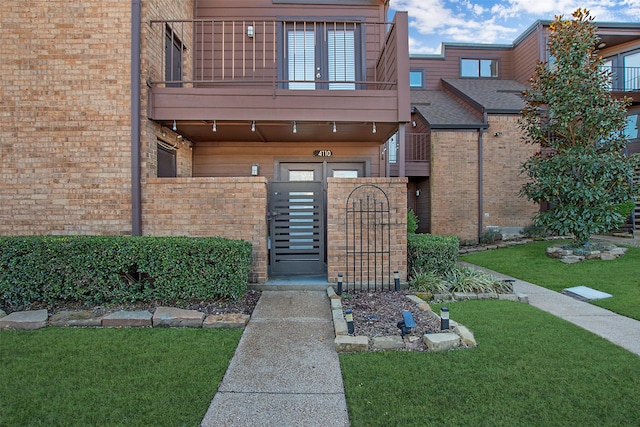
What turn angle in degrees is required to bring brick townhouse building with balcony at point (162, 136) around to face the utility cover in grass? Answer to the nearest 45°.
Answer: approximately 90° to its left

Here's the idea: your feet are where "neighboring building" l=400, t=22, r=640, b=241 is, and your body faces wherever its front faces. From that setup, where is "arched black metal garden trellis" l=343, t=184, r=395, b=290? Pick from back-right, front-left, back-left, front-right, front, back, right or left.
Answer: front

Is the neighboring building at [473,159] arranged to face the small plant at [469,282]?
yes

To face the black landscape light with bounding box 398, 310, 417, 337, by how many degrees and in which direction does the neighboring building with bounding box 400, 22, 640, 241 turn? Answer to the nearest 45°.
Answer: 0° — it already faces it

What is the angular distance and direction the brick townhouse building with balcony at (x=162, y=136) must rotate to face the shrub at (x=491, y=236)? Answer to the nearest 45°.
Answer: approximately 135° to its left

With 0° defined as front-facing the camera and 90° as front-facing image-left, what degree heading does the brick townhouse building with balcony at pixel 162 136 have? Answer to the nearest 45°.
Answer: approximately 0°

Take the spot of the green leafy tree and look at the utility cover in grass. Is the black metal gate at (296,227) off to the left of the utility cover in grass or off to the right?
right

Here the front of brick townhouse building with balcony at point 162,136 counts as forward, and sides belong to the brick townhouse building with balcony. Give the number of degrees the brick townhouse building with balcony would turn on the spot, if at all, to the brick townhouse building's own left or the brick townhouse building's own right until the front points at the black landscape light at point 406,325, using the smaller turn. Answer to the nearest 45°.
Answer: approximately 45° to the brick townhouse building's own left

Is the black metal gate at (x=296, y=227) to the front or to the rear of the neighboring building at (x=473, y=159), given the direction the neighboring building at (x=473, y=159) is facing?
to the front

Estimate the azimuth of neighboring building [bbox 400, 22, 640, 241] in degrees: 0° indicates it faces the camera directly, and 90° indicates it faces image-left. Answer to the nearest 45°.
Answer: approximately 0°

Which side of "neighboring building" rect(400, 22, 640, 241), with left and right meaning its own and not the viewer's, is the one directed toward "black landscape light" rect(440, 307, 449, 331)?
front

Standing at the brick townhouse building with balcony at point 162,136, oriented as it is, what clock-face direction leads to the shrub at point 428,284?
The shrub is roughly at 9 o'clock from the brick townhouse building with balcony.
